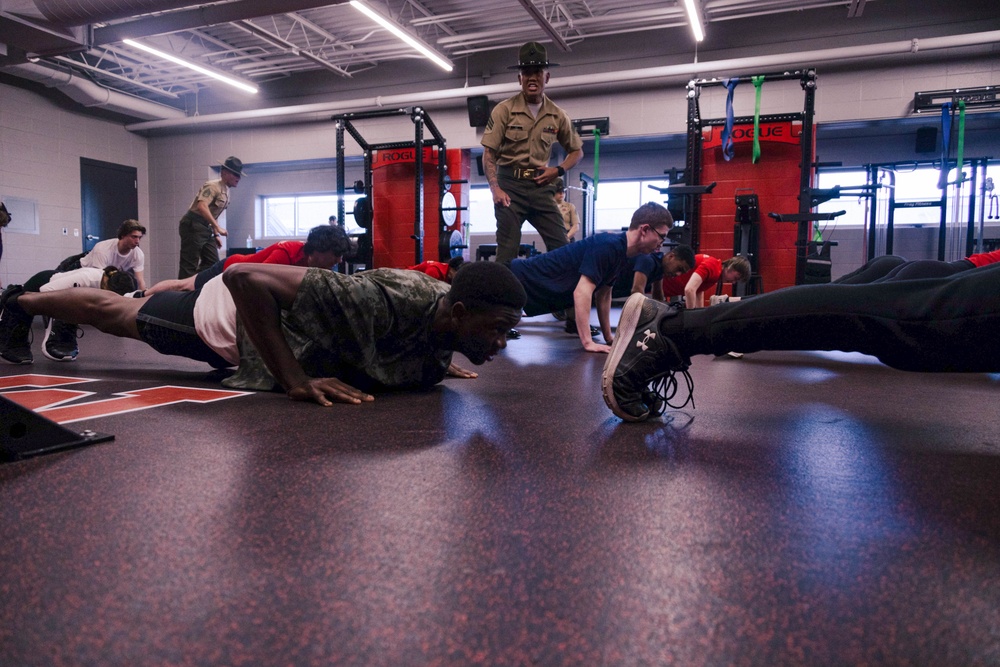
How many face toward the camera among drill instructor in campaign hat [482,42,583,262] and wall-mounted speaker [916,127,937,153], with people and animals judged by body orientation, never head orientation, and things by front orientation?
2

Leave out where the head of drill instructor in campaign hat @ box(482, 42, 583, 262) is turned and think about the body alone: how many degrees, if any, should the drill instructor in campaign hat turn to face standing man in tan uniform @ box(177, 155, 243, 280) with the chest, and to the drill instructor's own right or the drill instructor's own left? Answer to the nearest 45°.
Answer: approximately 135° to the drill instructor's own right

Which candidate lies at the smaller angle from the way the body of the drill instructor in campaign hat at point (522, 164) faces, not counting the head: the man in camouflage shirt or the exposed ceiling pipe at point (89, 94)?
the man in camouflage shirt

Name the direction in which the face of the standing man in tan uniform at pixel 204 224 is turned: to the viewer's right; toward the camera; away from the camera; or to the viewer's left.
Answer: to the viewer's right

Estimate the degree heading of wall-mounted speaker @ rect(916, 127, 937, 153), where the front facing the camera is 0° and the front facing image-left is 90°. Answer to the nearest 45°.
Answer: approximately 0°

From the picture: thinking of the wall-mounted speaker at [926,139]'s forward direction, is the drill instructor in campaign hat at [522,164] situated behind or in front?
in front
